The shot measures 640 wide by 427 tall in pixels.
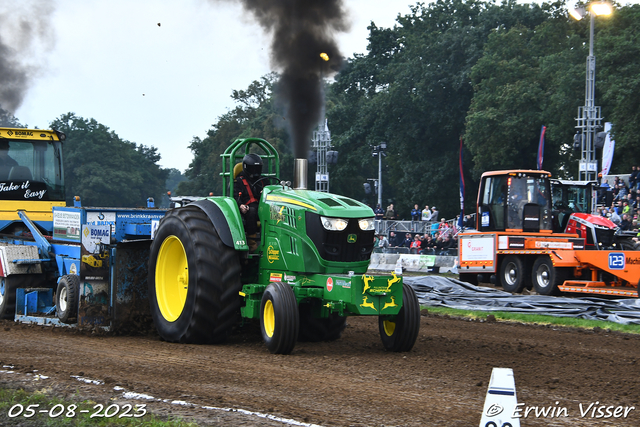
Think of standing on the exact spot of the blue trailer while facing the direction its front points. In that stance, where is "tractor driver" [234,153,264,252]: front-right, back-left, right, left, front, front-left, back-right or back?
front

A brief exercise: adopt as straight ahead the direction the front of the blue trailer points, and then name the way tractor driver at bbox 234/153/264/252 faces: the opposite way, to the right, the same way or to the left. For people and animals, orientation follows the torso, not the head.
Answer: the same way

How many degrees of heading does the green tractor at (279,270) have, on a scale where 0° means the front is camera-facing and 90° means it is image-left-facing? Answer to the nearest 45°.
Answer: approximately 315°

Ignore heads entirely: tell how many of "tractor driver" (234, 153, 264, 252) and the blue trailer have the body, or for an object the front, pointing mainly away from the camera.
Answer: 0

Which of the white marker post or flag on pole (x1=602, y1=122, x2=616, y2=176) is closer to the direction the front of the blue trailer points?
the white marker post

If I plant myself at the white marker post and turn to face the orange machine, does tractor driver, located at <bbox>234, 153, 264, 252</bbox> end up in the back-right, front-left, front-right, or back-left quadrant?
front-left

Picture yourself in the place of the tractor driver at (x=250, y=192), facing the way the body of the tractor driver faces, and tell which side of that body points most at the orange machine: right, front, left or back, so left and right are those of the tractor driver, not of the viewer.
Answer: left

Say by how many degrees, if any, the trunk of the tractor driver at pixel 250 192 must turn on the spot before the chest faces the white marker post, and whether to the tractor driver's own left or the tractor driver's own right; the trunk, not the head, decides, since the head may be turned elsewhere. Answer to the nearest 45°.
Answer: approximately 45° to the tractor driver's own right

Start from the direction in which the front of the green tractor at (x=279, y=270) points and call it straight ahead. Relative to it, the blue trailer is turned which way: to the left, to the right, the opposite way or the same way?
the same way

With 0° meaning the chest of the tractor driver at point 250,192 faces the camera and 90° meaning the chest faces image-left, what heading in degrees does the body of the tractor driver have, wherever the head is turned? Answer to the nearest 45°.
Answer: approximately 315°

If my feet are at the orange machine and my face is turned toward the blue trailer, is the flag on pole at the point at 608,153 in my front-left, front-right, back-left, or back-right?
back-right

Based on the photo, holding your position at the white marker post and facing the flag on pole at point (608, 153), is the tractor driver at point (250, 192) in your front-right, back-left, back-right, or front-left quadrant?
front-left

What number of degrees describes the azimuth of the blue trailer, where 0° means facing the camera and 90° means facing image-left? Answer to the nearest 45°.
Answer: approximately 315°

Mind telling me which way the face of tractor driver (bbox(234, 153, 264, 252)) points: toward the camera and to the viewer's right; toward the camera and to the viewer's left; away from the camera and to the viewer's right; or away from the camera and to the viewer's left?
toward the camera and to the viewer's right

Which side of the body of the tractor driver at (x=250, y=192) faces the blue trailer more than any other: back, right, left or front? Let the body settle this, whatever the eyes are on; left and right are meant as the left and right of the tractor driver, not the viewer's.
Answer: back

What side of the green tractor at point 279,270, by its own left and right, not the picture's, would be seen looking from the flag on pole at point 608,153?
left

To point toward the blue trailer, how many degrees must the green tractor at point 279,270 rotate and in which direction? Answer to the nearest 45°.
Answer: approximately 180°
